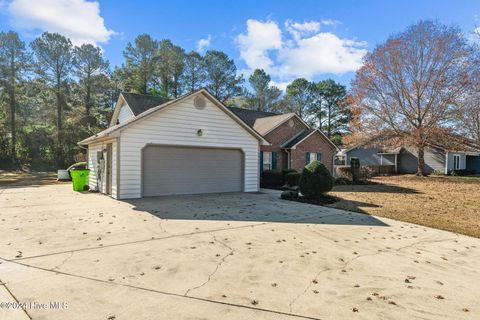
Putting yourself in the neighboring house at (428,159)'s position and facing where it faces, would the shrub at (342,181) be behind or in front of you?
in front

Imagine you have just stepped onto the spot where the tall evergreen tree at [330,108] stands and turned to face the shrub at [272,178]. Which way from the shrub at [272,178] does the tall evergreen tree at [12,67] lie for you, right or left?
right

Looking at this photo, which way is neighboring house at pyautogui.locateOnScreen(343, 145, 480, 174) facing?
toward the camera

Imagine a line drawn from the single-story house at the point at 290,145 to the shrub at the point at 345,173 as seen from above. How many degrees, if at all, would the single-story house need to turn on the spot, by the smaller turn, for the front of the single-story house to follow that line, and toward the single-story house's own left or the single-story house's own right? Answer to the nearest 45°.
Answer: approximately 45° to the single-story house's own left

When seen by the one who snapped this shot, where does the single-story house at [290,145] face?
facing the viewer and to the right of the viewer

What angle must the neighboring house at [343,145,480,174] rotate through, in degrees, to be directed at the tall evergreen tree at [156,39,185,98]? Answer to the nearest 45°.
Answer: approximately 90° to its right

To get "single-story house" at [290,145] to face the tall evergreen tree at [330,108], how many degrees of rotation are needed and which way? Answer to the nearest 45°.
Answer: approximately 135° to its left

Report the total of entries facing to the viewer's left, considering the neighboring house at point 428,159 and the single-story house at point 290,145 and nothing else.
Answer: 0

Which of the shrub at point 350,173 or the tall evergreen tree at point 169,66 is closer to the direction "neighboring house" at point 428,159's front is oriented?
the shrub

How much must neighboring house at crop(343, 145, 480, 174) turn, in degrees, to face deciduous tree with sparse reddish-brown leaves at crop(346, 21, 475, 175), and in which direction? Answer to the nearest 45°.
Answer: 0° — it already faces it

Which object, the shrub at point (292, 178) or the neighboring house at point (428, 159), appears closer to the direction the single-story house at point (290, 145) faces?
the shrub
